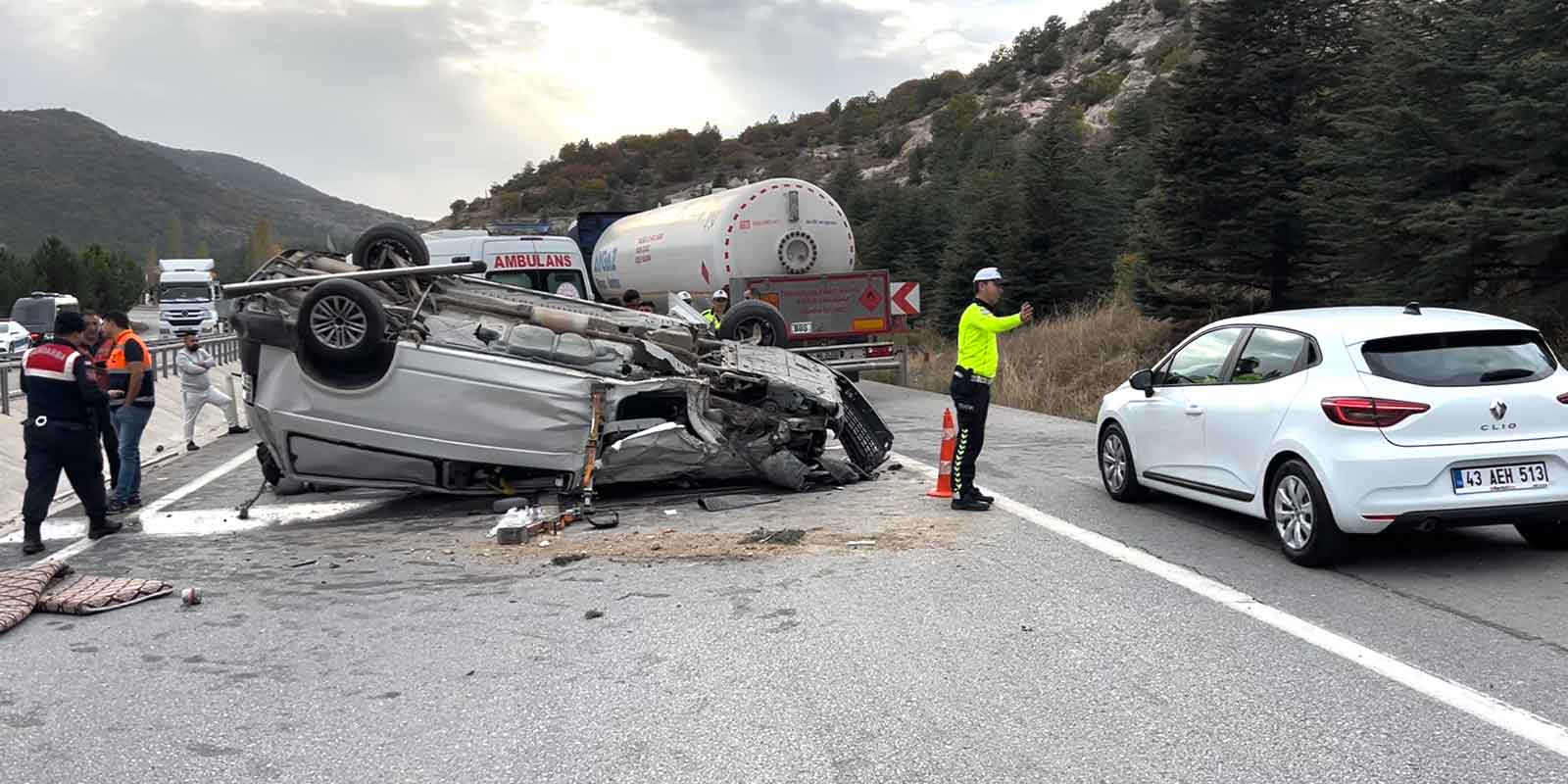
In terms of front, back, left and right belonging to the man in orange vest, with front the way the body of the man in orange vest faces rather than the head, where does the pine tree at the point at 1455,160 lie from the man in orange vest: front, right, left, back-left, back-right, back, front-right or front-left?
back

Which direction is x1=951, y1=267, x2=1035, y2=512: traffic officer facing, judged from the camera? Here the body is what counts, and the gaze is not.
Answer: to the viewer's right

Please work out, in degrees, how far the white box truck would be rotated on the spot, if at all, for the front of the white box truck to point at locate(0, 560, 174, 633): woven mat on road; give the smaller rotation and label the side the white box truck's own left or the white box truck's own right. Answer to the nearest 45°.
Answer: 0° — it already faces it

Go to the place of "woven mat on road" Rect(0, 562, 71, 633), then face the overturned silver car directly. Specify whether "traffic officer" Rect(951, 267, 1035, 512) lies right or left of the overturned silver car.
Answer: right

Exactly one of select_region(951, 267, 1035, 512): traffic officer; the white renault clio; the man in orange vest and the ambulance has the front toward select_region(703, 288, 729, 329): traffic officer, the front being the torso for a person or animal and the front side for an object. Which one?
the white renault clio

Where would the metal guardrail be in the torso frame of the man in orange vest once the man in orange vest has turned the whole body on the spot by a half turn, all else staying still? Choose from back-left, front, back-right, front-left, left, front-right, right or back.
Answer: left

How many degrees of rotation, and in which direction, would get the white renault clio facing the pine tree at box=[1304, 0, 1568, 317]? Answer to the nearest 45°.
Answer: approximately 45° to its right

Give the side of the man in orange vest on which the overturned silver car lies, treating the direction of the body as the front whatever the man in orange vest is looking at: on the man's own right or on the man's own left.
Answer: on the man's own left

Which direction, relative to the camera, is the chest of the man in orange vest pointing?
to the viewer's left

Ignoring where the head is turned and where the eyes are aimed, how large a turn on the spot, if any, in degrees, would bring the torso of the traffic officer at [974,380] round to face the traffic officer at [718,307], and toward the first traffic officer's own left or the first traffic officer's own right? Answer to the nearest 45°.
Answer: approximately 135° to the first traffic officer's own left

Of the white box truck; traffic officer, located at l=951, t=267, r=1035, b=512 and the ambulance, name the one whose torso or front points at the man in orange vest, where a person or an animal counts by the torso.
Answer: the white box truck

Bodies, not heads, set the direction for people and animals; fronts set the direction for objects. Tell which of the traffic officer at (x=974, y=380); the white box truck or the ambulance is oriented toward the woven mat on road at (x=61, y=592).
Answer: the white box truck

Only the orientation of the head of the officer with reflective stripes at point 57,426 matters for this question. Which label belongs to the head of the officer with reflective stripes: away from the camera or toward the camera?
away from the camera

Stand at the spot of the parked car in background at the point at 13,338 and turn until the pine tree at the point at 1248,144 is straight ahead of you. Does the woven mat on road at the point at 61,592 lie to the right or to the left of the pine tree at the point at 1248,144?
right
